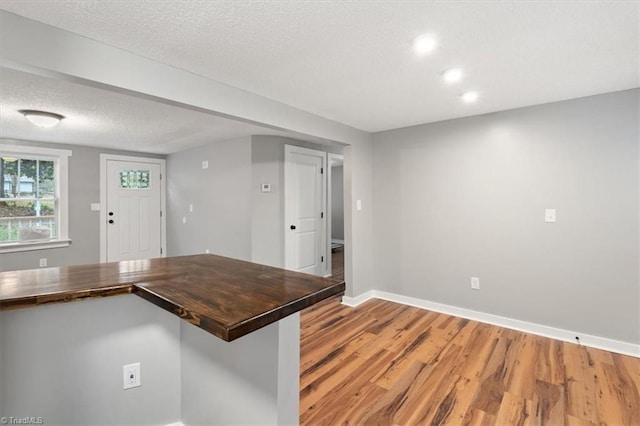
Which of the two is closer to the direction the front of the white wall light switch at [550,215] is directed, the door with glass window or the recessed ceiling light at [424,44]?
the recessed ceiling light

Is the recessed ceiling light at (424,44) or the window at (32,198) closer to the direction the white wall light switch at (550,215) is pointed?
the recessed ceiling light

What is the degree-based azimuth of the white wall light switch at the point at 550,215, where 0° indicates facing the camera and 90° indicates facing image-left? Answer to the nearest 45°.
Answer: approximately 0°

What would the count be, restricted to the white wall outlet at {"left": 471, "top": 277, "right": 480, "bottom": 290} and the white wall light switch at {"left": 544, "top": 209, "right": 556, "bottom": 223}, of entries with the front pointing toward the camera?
2

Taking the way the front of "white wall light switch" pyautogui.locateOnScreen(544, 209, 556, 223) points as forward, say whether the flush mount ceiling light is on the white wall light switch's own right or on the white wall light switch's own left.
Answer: on the white wall light switch's own right

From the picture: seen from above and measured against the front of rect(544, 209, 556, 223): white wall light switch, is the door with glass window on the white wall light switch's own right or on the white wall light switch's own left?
on the white wall light switch's own right

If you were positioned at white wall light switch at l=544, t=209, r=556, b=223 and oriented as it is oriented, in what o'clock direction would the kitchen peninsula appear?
The kitchen peninsula is roughly at 1 o'clock from the white wall light switch.

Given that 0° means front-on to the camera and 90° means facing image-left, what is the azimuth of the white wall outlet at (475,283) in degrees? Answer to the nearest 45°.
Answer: approximately 0°

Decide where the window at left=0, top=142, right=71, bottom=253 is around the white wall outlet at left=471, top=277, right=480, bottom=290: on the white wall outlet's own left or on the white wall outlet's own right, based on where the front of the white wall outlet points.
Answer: on the white wall outlet's own right

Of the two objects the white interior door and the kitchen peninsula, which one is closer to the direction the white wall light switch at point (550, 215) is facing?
the kitchen peninsula
